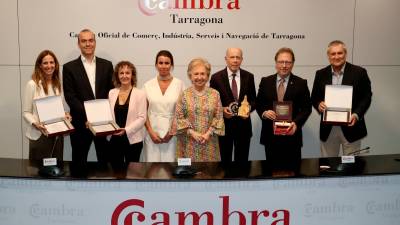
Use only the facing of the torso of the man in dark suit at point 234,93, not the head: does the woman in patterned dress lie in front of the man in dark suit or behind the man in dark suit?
in front

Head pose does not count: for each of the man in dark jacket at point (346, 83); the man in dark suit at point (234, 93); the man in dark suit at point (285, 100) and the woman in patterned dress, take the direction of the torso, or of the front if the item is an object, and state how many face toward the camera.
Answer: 4

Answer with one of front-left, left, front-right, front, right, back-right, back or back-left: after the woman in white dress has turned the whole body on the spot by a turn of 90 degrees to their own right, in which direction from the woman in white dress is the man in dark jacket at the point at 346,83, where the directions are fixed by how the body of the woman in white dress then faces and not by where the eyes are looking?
back

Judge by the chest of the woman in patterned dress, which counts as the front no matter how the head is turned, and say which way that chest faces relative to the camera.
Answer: toward the camera

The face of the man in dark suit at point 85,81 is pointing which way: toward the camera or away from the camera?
toward the camera

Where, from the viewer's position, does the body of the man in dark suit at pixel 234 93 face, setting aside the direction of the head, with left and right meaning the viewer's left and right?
facing the viewer

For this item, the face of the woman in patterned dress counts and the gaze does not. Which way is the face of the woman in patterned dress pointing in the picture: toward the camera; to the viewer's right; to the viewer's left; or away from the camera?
toward the camera

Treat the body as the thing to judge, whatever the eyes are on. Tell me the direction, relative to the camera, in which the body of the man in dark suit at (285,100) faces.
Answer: toward the camera

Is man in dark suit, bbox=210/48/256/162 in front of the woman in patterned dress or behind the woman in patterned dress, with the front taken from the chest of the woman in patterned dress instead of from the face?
behind

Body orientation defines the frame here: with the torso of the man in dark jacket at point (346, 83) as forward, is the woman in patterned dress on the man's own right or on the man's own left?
on the man's own right

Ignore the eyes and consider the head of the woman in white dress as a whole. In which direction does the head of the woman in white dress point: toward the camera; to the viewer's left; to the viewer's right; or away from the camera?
toward the camera

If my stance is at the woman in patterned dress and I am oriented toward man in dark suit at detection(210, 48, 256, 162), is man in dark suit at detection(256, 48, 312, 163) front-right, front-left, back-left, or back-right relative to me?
front-right
